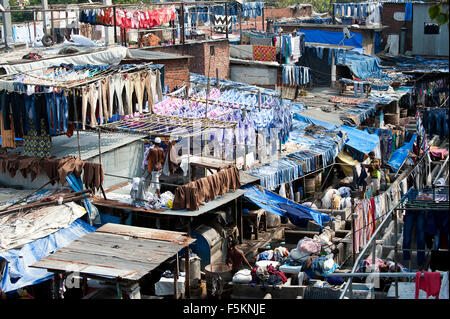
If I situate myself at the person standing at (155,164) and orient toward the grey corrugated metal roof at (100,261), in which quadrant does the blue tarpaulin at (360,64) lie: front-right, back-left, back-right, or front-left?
back-left

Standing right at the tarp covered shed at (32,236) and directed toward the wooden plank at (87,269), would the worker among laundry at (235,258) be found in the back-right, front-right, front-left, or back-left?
front-left

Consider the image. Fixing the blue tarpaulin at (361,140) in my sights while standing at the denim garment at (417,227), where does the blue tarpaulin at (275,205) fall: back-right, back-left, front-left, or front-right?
front-left
